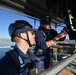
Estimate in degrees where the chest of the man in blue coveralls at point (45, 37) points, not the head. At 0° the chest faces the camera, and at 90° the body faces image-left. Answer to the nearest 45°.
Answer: approximately 270°

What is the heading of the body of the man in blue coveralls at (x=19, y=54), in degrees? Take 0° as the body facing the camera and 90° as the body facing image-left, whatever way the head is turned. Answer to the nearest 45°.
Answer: approximately 270°

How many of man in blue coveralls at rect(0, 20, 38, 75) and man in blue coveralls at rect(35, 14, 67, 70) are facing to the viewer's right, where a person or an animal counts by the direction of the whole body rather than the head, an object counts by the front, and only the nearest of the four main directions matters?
2

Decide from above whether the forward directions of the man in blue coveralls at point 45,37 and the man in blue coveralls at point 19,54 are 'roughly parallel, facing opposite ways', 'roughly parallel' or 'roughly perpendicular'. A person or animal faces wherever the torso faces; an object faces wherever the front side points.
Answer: roughly parallel

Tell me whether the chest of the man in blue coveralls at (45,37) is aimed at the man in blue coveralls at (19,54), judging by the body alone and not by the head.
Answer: no

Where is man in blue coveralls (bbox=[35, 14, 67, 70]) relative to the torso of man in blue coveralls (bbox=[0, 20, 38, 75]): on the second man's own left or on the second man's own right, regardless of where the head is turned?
on the second man's own left
